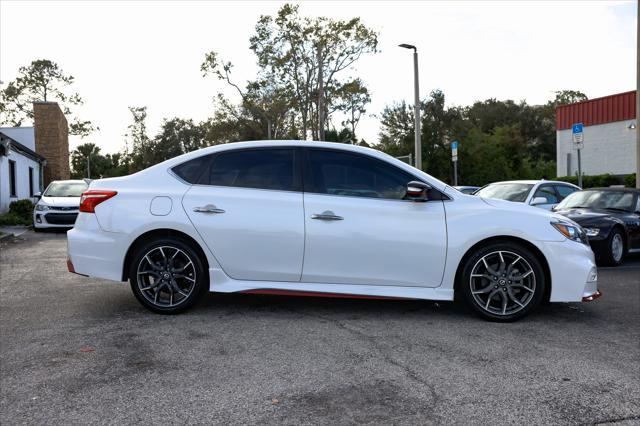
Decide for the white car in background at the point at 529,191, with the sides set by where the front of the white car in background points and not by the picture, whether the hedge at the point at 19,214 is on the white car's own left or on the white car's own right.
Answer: on the white car's own right

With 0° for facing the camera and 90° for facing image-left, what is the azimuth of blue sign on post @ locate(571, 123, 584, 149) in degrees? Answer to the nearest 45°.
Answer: approximately 0°

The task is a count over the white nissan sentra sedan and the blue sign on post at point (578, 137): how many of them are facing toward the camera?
1

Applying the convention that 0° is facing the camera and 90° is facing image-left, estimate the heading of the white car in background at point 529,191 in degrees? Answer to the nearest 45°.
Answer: approximately 45°

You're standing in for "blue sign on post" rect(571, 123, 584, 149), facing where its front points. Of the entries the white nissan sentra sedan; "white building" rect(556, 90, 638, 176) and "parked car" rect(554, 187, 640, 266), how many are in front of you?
2

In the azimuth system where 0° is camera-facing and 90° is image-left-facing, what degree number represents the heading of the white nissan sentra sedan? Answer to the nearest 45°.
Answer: approximately 270°

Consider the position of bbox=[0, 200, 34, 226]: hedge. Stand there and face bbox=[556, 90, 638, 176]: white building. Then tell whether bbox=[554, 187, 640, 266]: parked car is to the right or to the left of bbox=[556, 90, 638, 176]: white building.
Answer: right

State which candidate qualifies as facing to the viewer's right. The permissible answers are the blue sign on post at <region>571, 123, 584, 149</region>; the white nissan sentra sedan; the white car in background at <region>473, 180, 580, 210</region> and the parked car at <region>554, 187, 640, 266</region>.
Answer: the white nissan sentra sedan

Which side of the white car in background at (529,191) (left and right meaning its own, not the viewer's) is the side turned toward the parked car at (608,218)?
left

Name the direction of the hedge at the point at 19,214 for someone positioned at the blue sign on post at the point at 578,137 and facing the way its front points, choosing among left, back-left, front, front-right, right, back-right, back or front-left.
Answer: right

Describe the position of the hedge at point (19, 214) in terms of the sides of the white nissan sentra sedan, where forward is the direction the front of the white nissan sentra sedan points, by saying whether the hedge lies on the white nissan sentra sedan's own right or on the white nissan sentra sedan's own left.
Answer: on the white nissan sentra sedan's own left

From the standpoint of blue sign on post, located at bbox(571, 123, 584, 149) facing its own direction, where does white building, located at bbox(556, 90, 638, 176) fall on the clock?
The white building is roughly at 6 o'clock from the blue sign on post.

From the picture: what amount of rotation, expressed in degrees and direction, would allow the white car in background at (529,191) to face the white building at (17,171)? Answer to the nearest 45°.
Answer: approximately 45° to its right
